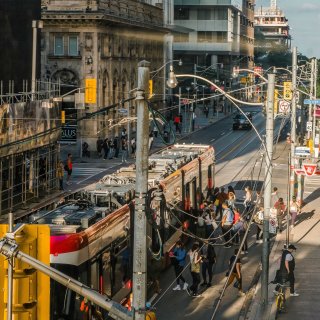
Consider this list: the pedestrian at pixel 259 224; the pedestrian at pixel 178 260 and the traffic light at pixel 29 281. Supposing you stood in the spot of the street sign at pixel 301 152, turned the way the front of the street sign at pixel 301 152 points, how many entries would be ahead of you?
3

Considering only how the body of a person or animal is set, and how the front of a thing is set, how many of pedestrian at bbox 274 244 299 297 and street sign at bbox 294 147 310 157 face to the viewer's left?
0

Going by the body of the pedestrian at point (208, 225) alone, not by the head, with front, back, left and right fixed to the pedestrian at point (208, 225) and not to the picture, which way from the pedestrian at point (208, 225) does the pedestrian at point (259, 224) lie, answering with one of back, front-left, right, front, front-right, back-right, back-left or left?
back-right

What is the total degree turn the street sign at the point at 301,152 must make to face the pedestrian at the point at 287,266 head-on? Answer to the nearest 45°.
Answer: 0° — it already faces them

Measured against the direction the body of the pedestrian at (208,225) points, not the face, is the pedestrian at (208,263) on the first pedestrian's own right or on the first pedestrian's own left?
on the first pedestrian's own left

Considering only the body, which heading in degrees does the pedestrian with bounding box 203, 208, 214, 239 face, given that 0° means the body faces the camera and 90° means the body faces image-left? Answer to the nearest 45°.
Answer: approximately 90°
